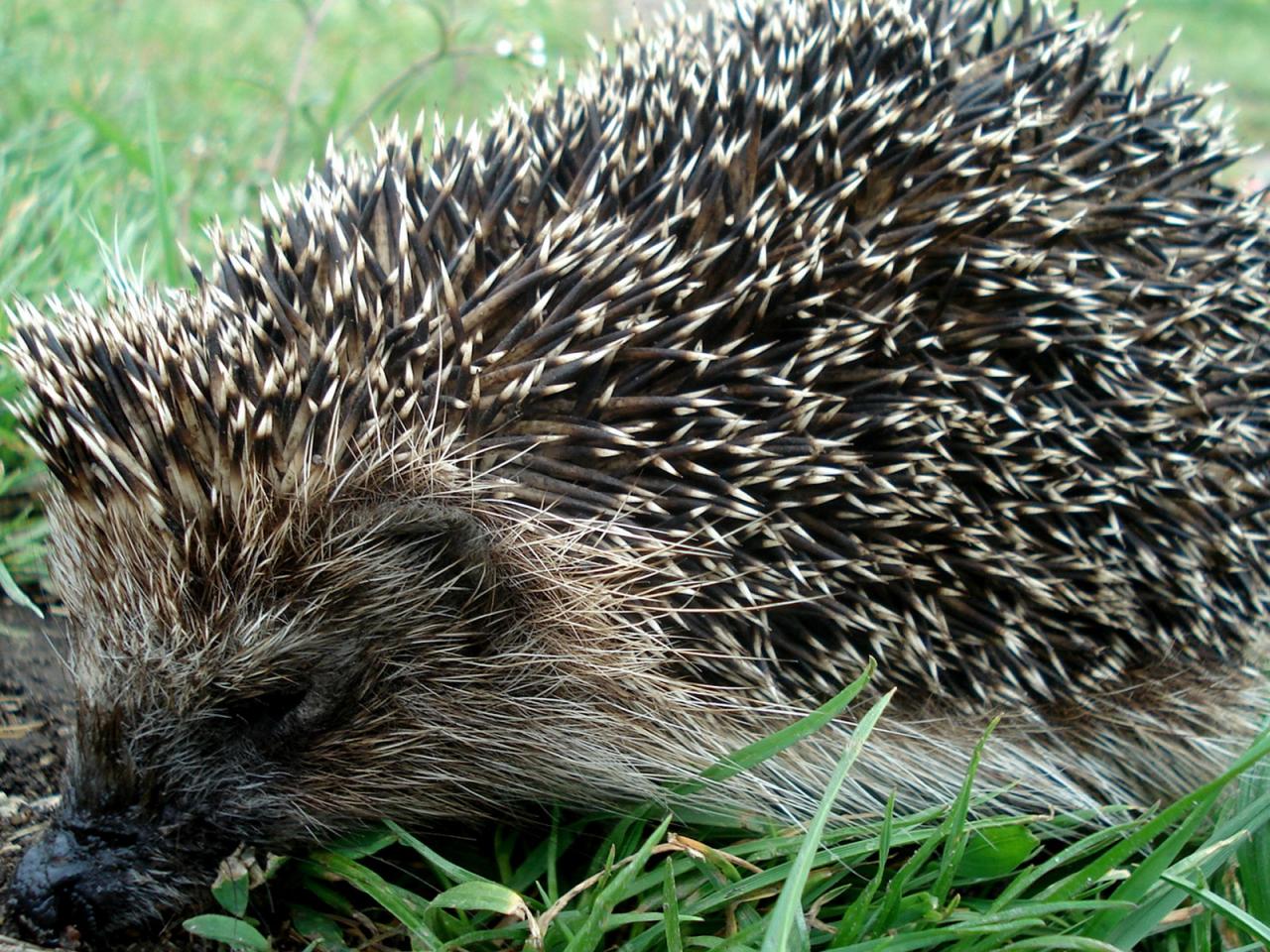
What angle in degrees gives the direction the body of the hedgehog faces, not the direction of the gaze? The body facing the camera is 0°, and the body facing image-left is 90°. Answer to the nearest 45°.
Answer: approximately 90°
